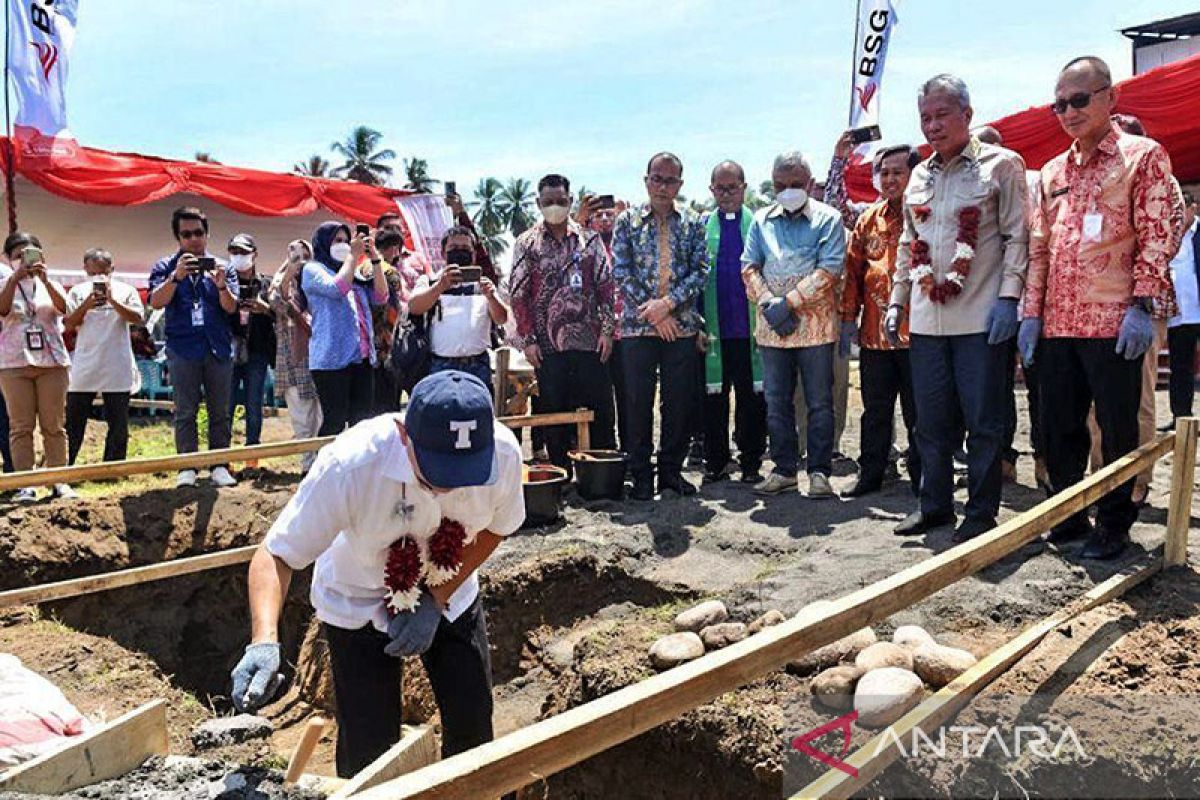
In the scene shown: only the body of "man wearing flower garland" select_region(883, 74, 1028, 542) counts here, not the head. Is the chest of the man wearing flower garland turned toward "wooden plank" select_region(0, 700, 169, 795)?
yes

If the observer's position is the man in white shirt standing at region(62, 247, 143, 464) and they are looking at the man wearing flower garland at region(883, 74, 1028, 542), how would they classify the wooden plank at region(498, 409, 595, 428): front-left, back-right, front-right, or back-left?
front-left

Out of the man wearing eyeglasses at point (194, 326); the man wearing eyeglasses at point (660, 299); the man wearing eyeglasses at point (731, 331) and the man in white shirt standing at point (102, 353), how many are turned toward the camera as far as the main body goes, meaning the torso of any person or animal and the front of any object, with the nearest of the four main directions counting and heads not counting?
4

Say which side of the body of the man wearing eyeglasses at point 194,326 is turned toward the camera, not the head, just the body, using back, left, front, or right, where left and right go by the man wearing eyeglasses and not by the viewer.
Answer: front

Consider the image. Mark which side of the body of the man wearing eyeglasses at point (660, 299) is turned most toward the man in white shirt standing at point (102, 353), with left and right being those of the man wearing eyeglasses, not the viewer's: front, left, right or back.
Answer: right

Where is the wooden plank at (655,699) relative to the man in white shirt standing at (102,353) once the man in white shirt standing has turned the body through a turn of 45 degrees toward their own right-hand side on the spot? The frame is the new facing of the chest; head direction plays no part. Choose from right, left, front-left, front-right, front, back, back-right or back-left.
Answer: front-left

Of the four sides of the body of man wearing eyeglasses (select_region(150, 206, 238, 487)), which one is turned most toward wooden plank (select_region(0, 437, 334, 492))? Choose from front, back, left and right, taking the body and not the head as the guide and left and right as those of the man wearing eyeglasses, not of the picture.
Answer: front

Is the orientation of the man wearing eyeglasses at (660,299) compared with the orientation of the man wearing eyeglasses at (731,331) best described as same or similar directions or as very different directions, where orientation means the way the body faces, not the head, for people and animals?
same or similar directions

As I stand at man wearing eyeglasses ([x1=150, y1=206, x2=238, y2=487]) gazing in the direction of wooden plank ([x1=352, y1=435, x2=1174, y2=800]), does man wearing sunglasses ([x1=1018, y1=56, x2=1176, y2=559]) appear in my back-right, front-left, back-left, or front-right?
front-left

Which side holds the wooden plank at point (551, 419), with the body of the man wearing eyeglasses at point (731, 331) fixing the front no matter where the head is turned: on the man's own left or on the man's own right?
on the man's own right

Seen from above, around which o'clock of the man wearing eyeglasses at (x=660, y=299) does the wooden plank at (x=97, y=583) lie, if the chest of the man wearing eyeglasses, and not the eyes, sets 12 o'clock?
The wooden plank is roughly at 2 o'clock from the man wearing eyeglasses.

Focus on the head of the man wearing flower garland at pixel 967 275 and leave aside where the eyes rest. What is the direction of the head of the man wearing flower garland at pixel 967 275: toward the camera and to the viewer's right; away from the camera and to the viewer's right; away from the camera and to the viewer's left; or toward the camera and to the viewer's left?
toward the camera and to the viewer's left

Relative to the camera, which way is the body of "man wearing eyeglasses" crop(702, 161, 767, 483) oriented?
toward the camera

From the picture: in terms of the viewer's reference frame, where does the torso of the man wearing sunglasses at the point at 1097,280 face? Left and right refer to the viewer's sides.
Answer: facing the viewer and to the left of the viewer

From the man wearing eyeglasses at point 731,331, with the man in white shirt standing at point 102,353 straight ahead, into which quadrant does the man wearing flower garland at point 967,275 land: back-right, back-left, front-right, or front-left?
back-left

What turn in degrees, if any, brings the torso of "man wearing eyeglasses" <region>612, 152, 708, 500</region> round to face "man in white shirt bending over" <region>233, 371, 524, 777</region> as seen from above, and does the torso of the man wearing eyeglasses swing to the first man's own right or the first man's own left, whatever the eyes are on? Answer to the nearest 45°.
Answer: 0° — they already face them
